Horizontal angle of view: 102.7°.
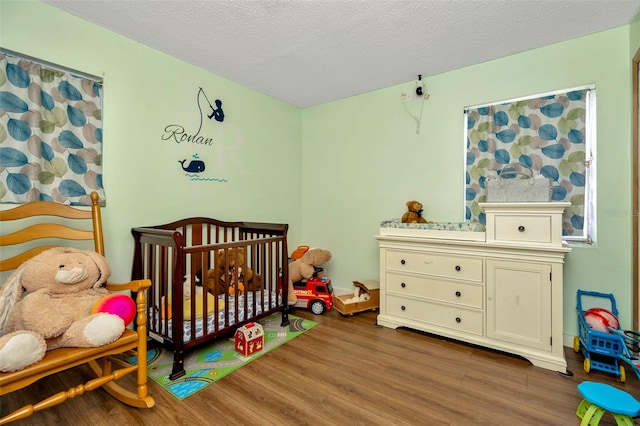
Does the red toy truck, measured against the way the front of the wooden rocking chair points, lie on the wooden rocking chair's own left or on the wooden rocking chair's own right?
on the wooden rocking chair's own left

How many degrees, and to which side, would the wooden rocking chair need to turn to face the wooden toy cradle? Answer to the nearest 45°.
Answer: approximately 45° to its left

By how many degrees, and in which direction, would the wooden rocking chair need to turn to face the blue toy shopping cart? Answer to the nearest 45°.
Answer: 0° — it already faces it

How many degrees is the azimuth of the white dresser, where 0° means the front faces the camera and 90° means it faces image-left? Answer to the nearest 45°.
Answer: approximately 45°

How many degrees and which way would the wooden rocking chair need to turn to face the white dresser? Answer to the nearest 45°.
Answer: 0° — it already faces it
